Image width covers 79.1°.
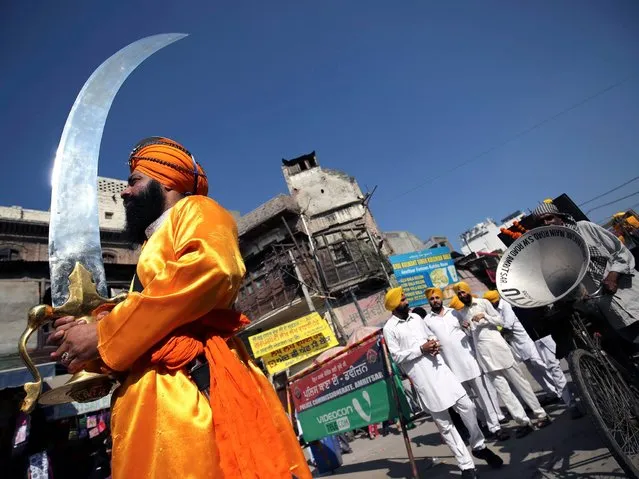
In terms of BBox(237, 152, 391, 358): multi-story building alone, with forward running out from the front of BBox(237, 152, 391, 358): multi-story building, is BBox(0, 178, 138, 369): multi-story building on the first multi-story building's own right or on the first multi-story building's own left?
on the first multi-story building's own right

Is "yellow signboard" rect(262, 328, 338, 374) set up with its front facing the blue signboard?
no

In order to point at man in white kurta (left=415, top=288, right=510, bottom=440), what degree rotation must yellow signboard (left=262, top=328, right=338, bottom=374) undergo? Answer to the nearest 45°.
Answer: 0° — it already faces them

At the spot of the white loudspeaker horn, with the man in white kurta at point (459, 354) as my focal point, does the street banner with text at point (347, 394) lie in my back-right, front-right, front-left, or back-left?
front-left

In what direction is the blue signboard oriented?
toward the camera

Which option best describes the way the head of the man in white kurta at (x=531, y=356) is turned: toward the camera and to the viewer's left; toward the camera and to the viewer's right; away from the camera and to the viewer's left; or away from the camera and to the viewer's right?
toward the camera and to the viewer's left

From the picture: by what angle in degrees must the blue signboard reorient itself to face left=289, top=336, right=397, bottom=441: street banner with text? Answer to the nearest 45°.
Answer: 0° — it already faces it

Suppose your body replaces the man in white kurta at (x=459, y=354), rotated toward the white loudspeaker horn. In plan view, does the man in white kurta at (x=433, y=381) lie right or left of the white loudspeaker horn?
right

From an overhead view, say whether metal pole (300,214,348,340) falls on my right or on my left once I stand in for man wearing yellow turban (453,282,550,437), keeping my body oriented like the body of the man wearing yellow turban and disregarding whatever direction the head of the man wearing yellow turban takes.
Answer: on my right

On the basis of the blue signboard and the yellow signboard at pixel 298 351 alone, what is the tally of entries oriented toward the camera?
2

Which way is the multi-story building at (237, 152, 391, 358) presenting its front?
toward the camera

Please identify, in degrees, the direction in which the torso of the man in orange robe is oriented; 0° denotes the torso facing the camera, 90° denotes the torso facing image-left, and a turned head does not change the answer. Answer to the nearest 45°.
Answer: approximately 90°

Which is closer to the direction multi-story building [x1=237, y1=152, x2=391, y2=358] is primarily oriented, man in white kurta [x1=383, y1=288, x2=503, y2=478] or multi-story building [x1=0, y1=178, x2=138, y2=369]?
the man in white kurta

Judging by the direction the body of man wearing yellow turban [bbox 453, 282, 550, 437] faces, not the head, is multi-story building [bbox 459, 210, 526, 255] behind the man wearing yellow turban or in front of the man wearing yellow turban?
behind

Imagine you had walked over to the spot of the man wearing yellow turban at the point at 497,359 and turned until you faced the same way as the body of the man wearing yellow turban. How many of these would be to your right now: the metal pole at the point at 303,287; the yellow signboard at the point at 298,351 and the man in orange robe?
2

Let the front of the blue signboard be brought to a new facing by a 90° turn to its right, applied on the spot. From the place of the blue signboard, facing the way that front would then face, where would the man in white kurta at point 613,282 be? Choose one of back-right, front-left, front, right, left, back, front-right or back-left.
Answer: left
